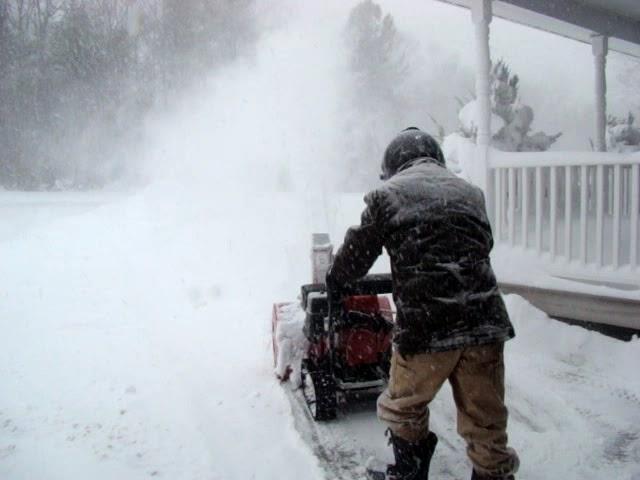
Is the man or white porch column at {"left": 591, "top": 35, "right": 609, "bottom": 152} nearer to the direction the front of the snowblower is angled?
the white porch column

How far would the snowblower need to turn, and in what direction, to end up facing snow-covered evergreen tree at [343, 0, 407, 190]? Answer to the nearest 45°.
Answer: approximately 45° to its right

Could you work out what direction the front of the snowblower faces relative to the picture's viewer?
facing away from the viewer and to the left of the viewer

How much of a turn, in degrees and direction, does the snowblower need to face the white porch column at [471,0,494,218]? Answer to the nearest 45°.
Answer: approximately 90° to its right

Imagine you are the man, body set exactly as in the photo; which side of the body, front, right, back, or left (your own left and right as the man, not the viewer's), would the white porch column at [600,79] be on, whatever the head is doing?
right

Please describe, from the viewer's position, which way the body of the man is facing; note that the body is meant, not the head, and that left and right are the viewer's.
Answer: facing away from the viewer and to the left of the viewer

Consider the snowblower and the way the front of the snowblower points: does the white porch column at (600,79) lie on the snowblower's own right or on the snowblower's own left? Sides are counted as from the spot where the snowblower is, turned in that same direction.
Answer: on the snowblower's own right
